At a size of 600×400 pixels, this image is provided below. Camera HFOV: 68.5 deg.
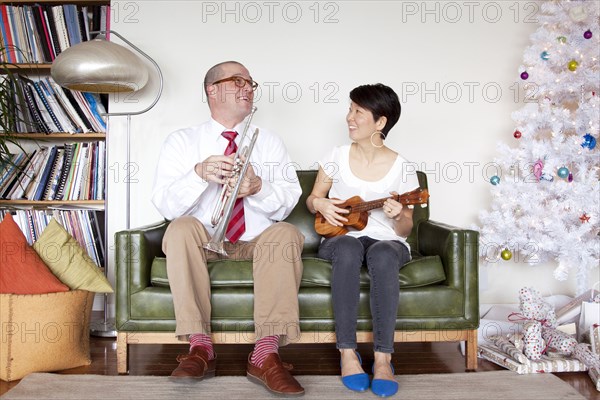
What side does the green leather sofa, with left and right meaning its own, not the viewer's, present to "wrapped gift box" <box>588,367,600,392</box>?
left

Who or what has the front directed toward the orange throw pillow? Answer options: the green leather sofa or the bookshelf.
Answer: the bookshelf

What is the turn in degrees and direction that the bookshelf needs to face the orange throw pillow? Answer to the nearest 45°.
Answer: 0° — it already faces it

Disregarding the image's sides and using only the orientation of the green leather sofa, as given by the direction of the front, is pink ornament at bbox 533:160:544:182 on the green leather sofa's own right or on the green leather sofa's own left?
on the green leather sofa's own left

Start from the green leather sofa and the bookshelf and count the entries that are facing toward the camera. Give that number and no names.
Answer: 2

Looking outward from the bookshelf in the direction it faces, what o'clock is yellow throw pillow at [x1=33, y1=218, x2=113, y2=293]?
The yellow throw pillow is roughly at 12 o'clock from the bookshelf.

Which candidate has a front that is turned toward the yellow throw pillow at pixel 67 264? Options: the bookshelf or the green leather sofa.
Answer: the bookshelf

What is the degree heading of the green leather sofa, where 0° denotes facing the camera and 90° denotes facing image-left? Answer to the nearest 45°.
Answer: approximately 0°

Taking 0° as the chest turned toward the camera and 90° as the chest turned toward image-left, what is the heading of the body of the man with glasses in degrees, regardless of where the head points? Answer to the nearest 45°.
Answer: approximately 0°
